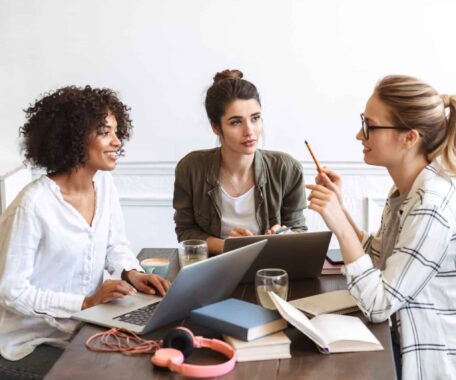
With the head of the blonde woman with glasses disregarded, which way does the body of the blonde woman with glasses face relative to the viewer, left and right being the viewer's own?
facing to the left of the viewer

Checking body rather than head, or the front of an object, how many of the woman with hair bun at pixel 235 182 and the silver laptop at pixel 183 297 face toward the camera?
1

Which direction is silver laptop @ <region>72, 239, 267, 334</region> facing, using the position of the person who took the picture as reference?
facing away from the viewer and to the left of the viewer

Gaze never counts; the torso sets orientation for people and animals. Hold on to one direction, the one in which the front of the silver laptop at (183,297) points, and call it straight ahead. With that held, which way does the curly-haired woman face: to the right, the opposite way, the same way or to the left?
the opposite way

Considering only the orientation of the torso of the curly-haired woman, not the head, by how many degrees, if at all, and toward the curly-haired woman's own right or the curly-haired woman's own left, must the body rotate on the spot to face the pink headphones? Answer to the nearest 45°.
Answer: approximately 45° to the curly-haired woman's own right

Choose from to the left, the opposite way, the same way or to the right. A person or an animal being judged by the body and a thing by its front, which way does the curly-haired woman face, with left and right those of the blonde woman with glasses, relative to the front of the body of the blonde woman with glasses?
the opposite way
